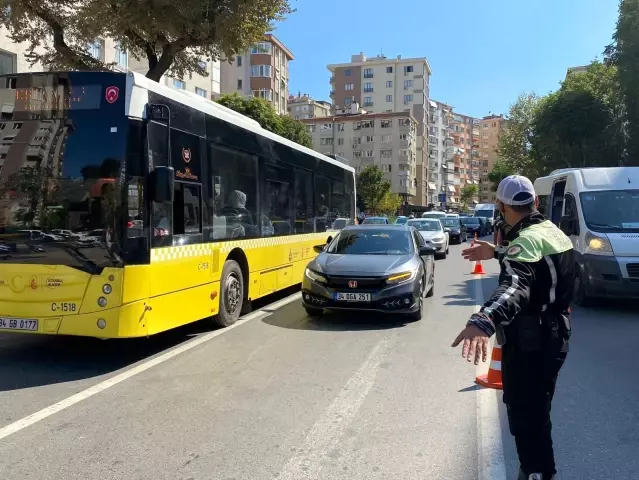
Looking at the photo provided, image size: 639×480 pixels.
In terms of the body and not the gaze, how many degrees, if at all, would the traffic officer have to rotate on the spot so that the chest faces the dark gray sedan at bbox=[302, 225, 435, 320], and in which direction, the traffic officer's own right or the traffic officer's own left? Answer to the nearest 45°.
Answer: approximately 45° to the traffic officer's own right

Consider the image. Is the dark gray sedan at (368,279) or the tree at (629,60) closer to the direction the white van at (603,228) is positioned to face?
the dark gray sedan

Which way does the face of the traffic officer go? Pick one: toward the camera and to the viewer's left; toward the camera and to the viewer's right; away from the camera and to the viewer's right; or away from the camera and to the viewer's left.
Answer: away from the camera and to the viewer's left

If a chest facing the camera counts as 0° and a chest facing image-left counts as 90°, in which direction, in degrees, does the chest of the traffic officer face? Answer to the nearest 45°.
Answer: approximately 135°

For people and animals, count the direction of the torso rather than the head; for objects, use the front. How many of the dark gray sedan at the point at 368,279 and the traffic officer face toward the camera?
1

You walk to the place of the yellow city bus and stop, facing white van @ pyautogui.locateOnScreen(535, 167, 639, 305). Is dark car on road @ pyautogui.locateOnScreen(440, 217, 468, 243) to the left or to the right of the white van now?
left

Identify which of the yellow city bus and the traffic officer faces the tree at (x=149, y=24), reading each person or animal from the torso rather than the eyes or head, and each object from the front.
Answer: the traffic officer

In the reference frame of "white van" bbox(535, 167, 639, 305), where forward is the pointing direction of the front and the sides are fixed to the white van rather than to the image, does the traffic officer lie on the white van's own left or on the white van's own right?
on the white van's own right

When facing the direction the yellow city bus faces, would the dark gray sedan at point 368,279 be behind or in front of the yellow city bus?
behind
